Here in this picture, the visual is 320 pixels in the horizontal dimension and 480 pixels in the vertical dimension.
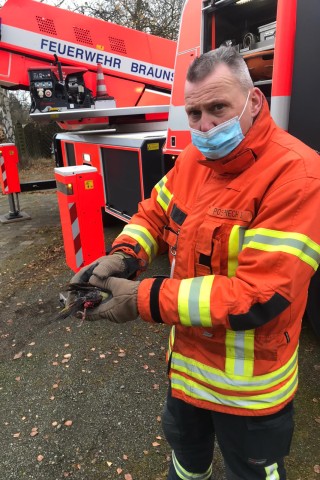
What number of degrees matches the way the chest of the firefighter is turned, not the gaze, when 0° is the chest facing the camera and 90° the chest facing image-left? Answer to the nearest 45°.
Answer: approximately 45°

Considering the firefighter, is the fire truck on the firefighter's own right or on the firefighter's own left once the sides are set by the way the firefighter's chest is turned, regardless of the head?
on the firefighter's own right

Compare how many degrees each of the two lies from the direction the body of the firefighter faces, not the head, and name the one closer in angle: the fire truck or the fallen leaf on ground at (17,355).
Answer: the fallen leaf on ground

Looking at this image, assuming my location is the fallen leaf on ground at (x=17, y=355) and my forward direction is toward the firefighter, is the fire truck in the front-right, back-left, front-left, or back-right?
back-left

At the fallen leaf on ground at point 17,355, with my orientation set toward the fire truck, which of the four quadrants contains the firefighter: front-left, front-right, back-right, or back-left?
back-right

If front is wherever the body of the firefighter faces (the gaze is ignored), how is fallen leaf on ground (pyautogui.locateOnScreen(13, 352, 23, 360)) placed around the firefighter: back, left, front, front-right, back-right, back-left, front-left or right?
right

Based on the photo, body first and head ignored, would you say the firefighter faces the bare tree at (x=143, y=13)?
no

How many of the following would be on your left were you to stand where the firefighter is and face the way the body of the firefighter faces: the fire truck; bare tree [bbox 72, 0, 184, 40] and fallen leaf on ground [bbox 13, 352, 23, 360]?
0

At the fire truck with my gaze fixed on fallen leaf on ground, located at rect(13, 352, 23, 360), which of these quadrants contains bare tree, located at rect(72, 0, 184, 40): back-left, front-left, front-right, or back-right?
back-right

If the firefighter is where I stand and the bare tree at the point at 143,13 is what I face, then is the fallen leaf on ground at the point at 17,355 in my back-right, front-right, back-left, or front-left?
front-left
